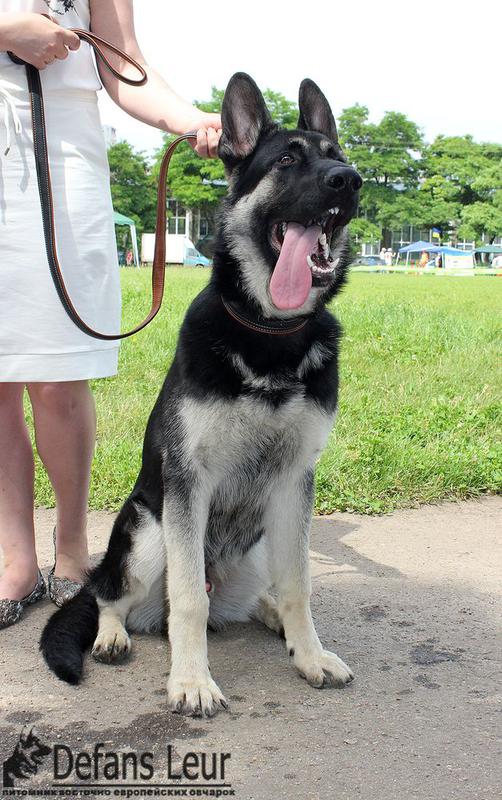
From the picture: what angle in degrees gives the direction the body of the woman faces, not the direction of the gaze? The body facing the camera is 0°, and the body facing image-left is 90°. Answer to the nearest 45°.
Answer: approximately 45°

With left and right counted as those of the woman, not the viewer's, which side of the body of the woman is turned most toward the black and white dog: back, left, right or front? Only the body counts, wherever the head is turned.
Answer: left
